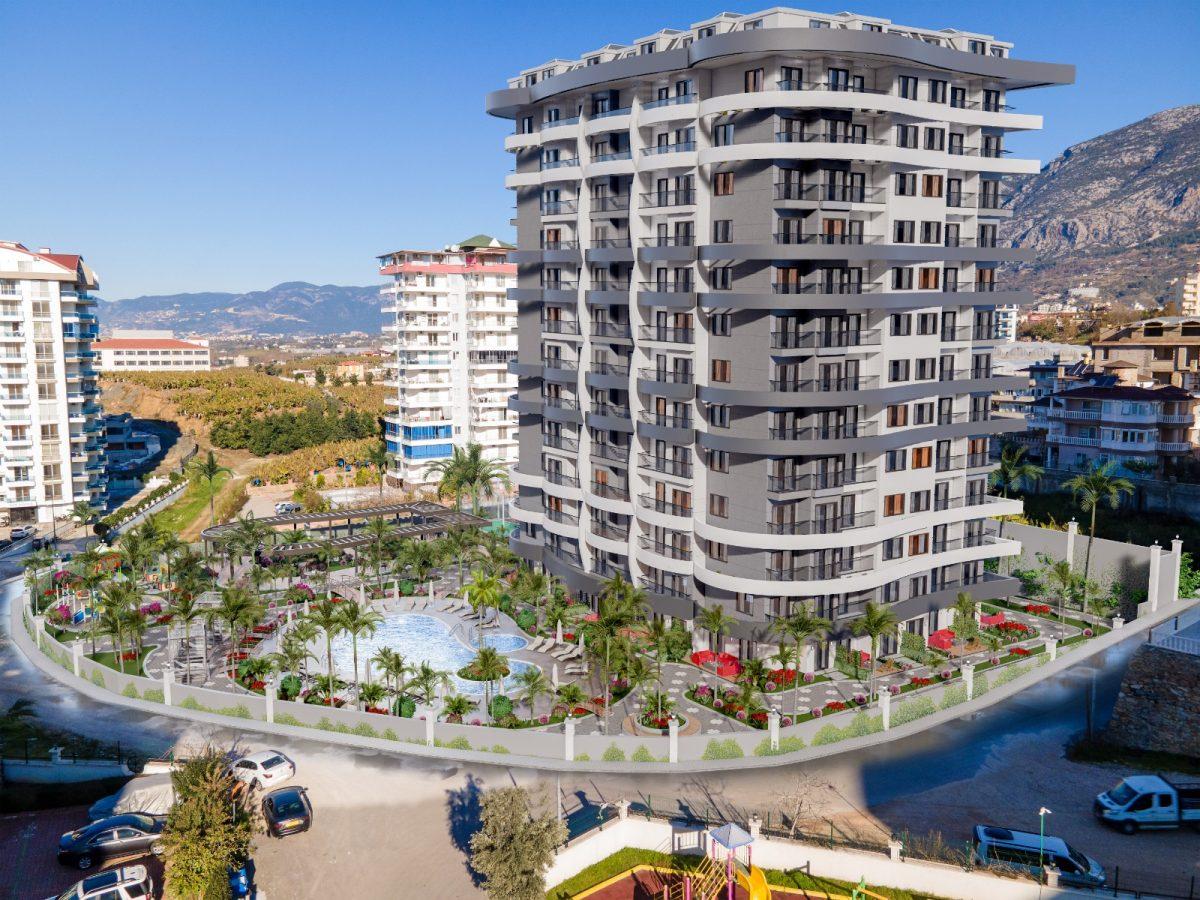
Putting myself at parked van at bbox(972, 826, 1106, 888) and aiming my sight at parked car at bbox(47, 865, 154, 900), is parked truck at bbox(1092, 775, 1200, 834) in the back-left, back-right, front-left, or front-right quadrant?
back-right

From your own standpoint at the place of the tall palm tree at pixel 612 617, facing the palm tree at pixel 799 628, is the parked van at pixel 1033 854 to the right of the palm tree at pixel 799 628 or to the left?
right

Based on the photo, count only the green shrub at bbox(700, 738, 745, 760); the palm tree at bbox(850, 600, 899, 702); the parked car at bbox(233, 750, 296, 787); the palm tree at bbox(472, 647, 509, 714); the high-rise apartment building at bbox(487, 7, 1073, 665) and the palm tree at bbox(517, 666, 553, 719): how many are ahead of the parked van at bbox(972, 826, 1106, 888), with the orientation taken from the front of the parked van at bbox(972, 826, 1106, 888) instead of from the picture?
0

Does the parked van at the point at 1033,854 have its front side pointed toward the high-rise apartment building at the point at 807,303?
no

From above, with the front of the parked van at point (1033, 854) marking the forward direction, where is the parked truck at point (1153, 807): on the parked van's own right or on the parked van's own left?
on the parked van's own left

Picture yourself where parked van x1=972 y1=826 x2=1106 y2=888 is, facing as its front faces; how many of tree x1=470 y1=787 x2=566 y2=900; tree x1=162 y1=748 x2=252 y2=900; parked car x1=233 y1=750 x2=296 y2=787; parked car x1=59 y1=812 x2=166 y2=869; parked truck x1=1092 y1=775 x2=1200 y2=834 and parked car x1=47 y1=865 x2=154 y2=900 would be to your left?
1

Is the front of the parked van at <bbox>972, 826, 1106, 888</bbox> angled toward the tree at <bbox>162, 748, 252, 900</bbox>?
no

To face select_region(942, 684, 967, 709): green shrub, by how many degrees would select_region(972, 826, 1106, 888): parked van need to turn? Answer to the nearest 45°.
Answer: approximately 135° to its left

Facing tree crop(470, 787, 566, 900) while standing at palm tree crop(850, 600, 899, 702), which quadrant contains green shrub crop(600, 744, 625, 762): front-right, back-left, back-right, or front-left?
front-right

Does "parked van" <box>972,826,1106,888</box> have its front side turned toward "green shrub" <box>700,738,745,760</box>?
no

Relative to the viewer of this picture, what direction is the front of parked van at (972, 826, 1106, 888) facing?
facing the viewer and to the right of the viewer
